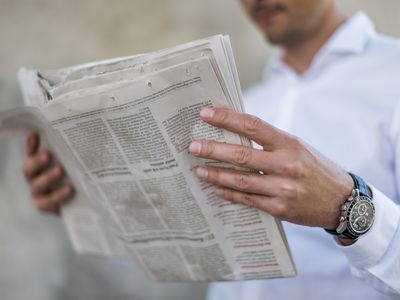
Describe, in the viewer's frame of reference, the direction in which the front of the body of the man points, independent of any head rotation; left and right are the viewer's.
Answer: facing the viewer and to the left of the viewer
